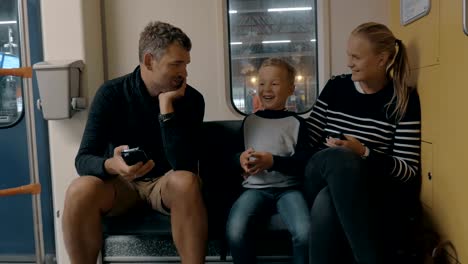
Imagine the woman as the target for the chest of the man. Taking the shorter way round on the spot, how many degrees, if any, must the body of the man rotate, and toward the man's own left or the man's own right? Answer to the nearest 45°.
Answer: approximately 90° to the man's own left

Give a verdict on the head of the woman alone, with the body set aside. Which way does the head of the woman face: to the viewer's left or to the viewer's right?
to the viewer's left

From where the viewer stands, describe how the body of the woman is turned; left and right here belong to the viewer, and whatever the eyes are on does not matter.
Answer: facing the viewer and to the left of the viewer

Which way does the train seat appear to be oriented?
toward the camera

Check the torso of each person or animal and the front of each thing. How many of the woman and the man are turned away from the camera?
0

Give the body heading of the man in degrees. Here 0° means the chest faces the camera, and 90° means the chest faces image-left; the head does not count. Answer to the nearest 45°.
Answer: approximately 0°

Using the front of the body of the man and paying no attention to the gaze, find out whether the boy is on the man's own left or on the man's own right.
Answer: on the man's own left

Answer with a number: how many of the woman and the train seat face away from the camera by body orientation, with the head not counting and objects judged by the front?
0
